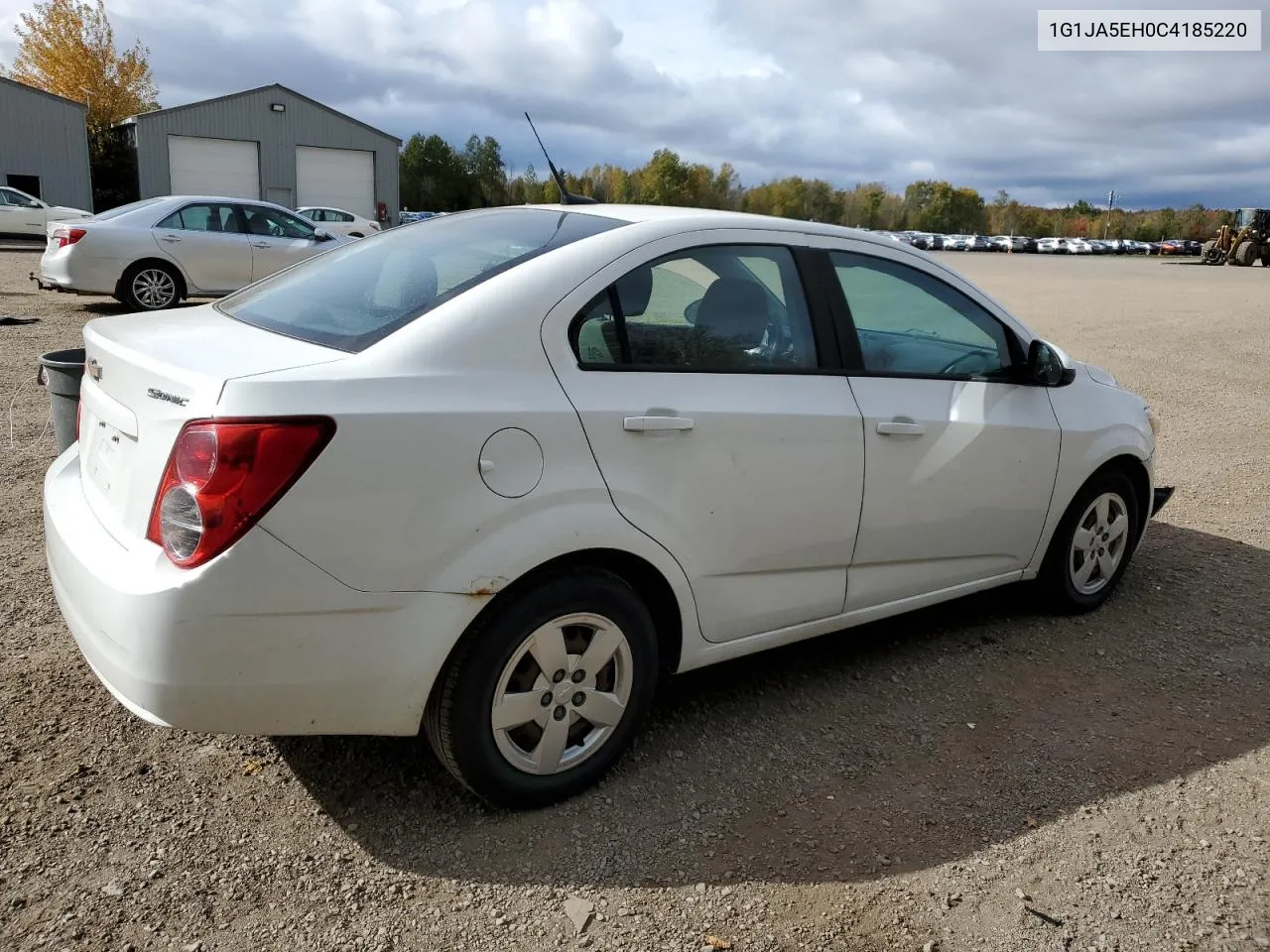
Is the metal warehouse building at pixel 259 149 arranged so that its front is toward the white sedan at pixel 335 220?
yes

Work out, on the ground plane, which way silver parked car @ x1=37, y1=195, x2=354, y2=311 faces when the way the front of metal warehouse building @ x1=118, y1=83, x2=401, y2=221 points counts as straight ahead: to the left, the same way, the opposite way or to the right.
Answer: to the left

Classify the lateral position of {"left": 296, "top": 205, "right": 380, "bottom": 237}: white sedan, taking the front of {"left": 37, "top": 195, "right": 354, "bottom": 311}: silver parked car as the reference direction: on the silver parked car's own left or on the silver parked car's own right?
on the silver parked car's own left

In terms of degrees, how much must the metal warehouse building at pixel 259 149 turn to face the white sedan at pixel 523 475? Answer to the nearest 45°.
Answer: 0° — it already faces it

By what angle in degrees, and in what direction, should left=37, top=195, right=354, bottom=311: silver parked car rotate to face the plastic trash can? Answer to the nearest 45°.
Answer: approximately 90° to its right

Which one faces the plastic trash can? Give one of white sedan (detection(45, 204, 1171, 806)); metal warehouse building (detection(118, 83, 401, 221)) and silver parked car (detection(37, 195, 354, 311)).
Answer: the metal warehouse building

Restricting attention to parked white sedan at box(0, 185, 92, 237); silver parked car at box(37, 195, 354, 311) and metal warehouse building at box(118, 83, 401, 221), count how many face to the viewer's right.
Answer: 2

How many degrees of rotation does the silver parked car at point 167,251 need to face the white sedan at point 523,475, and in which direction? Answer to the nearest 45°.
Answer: approximately 90° to its right

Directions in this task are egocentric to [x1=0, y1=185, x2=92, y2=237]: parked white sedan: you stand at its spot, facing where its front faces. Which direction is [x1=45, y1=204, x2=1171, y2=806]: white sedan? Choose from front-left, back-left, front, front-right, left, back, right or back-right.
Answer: right

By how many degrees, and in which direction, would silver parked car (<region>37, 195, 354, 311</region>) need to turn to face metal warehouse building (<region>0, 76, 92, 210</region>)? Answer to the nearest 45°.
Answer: approximately 90° to its left

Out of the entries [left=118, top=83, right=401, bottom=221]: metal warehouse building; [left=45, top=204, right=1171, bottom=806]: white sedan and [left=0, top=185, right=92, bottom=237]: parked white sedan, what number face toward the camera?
1

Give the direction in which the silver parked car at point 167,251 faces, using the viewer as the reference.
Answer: facing to the right of the viewer

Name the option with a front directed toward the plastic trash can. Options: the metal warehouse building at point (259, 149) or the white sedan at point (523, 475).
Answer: the metal warehouse building
